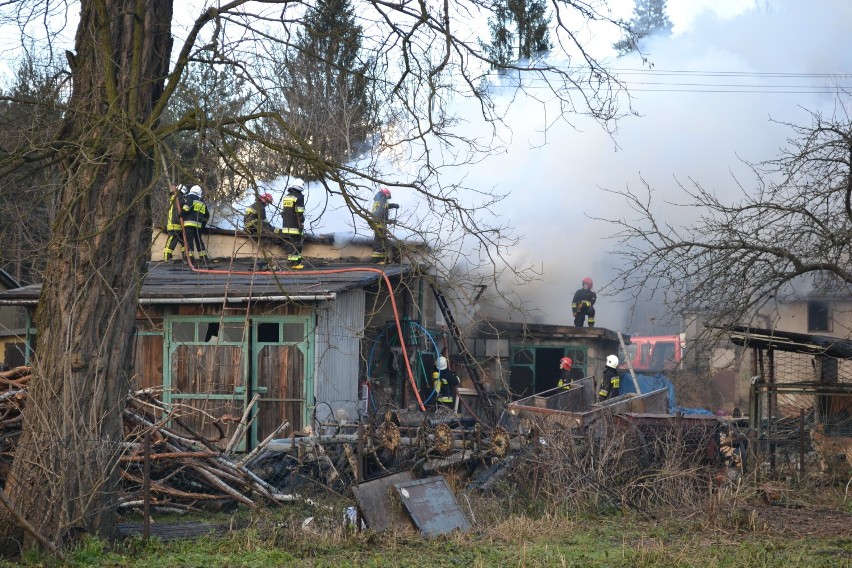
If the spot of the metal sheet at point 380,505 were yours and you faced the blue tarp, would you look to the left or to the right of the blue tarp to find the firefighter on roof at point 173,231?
left

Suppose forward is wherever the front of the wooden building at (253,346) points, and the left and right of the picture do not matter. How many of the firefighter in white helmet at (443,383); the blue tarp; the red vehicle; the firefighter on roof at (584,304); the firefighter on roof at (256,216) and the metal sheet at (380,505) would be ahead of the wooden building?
1

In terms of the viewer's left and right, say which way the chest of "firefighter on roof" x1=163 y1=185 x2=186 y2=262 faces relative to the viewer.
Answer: facing to the right of the viewer

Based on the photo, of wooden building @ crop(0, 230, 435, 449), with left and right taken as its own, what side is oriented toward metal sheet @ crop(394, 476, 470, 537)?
front

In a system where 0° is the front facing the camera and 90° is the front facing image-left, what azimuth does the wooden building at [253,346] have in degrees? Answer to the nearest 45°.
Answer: approximately 0°

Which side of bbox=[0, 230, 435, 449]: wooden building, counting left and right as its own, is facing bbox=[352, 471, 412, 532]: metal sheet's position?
front

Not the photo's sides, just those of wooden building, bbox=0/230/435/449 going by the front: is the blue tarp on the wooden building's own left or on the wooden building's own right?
on the wooden building's own left

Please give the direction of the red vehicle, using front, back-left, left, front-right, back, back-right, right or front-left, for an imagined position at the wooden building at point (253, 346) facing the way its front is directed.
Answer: back-left

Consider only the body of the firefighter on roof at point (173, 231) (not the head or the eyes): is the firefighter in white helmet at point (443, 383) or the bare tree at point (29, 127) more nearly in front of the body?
the firefighter in white helmet
